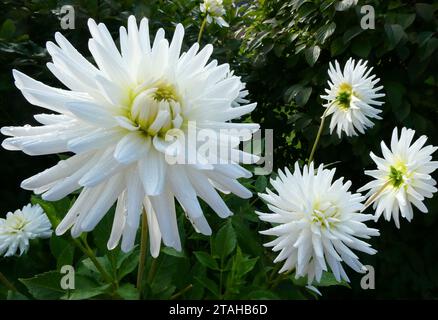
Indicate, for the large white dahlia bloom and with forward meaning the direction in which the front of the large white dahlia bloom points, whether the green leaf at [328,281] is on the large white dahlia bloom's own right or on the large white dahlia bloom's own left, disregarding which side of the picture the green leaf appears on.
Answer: on the large white dahlia bloom's own left
